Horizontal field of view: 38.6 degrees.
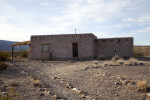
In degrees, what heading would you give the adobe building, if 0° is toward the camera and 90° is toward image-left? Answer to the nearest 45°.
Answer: approximately 0°

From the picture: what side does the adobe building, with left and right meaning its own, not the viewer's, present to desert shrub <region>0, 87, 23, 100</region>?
front
